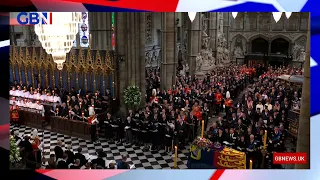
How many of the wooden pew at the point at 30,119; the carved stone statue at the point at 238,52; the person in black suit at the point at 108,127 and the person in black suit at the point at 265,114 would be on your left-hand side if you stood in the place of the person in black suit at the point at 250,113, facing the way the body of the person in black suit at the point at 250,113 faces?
1

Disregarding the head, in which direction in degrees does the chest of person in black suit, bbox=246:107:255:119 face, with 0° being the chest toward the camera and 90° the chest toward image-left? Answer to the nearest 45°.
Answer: approximately 45°

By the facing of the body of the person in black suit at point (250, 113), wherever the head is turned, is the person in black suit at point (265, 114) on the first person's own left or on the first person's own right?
on the first person's own left

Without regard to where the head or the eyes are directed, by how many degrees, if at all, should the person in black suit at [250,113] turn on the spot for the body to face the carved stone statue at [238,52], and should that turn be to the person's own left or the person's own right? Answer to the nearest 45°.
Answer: approximately 135° to the person's own right

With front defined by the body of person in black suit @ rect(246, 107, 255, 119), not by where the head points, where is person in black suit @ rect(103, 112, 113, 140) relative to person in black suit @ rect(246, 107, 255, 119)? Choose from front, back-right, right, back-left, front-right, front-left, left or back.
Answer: front-right

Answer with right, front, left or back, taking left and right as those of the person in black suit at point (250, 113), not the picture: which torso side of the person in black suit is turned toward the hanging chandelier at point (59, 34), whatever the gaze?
front
